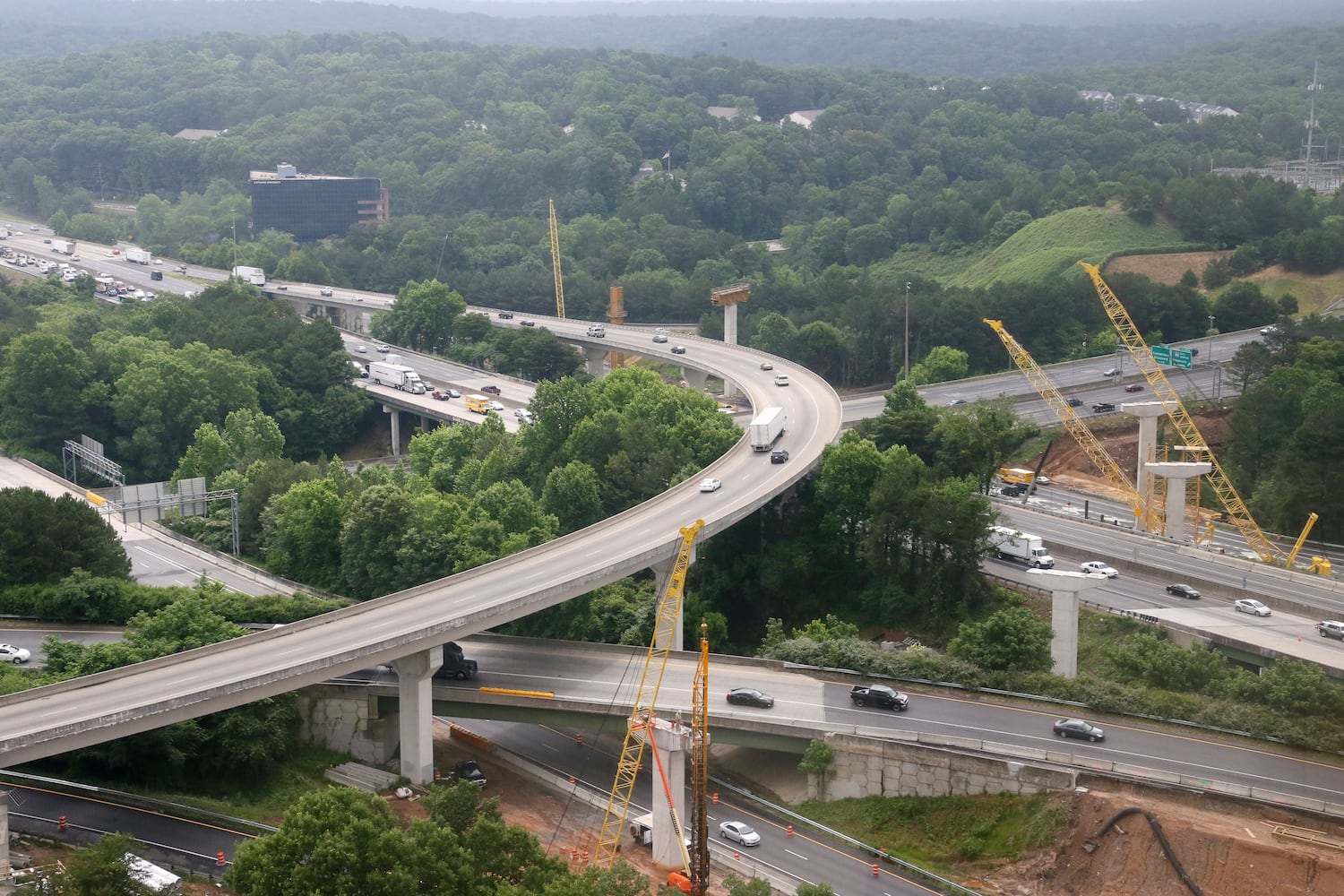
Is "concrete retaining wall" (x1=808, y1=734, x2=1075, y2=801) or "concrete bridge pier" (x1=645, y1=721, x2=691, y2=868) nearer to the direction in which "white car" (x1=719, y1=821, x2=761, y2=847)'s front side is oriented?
the concrete retaining wall

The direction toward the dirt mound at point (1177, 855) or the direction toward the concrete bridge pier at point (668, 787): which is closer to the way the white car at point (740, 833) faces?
the dirt mound

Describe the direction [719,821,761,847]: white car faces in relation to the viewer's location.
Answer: facing the viewer and to the right of the viewer

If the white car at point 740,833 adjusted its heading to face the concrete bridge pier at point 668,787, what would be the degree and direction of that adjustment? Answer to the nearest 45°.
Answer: approximately 135° to its right

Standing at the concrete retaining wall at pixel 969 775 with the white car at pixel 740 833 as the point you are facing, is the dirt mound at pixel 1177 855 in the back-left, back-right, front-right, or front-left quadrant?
back-left

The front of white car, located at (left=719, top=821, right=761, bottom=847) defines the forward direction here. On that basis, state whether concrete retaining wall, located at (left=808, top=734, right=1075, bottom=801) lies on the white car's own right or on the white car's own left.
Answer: on the white car's own left

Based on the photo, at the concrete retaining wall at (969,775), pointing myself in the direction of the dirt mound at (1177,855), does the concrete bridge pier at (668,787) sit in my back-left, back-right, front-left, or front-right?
back-right

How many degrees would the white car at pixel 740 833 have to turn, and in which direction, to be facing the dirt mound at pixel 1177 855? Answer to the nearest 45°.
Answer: approximately 45° to its left
